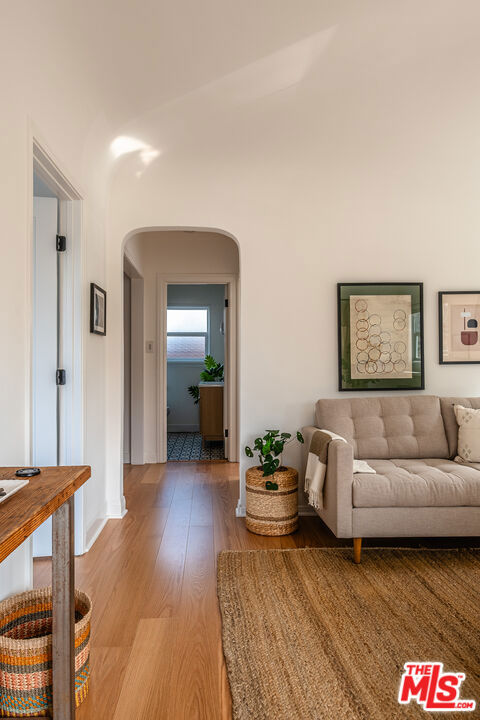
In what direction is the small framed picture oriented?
to the viewer's right

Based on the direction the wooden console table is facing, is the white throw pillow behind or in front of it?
in front

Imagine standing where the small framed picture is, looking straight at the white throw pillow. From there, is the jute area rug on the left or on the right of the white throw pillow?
right

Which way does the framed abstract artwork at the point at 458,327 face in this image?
toward the camera

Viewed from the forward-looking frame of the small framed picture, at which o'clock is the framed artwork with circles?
The framed artwork with circles is roughly at 12 o'clock from the small framed picture.

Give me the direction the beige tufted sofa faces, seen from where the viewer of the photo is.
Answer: facing the viewer

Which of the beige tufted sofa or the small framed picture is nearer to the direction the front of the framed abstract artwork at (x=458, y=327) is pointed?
the beige tufted sofa

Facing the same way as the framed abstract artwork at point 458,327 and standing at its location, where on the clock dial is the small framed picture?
The small framed picture is roughly at 2 o'clock from the framed abstract artwork.

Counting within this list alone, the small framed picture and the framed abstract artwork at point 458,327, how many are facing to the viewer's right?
1

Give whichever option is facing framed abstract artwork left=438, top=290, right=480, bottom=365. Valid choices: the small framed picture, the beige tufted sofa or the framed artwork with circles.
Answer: the small framed picture

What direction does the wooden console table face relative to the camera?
to the viewer's right

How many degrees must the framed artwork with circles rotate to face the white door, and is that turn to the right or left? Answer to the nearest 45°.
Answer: approximately 45° to its right
